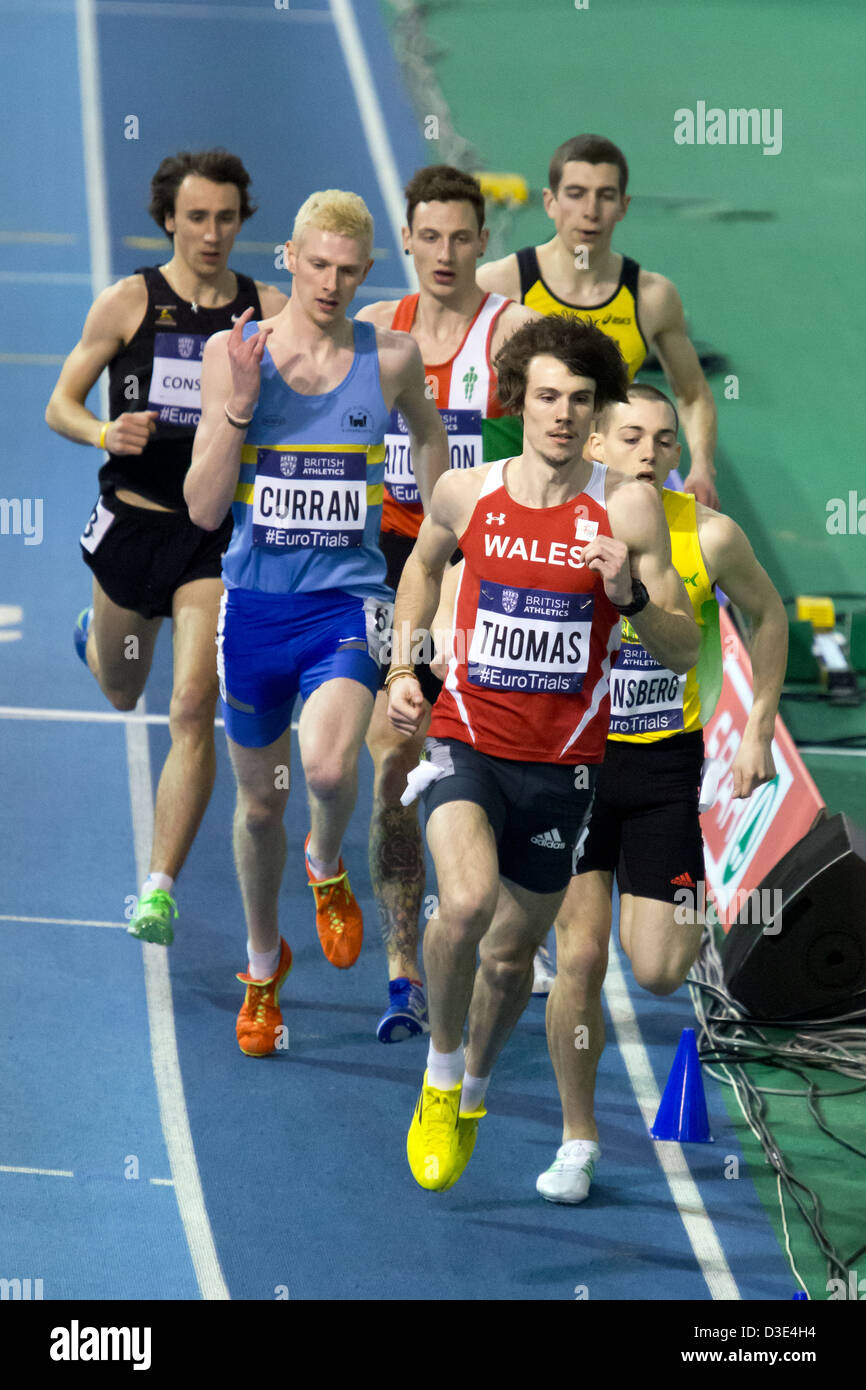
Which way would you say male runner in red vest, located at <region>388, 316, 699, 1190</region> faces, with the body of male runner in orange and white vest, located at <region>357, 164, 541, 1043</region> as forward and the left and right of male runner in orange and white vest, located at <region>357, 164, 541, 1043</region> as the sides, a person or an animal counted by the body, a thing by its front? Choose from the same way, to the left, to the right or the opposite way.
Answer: the same way

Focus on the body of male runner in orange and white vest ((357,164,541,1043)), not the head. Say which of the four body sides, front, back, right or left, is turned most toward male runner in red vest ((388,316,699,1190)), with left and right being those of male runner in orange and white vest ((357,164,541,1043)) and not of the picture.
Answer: front

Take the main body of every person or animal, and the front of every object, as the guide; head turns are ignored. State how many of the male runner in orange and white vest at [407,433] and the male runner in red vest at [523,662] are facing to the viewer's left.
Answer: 0

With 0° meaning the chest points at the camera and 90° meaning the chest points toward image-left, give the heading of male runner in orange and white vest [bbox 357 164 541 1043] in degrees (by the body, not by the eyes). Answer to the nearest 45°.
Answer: approximately 0°

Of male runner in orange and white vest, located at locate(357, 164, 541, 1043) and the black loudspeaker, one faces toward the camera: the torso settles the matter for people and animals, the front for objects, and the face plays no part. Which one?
the male runner in orange and white vest

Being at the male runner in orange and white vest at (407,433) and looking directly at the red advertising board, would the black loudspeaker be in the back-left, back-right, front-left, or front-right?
front-right

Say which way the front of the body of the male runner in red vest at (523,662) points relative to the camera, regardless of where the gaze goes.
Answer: toward the camera

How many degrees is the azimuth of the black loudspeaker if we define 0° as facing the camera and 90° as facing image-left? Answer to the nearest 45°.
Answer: approximately 90°

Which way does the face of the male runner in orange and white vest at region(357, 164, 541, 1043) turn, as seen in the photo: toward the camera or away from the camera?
toward the camera
